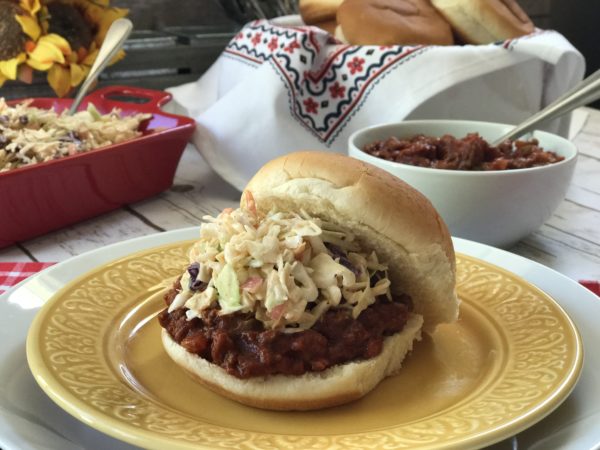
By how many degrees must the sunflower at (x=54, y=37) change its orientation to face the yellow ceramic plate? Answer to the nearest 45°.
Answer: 0° — it already faces it

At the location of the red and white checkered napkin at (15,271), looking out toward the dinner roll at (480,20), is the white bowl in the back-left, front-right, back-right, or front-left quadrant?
front-right

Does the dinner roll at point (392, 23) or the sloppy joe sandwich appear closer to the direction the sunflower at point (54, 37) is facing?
the sloppy joe sandwich

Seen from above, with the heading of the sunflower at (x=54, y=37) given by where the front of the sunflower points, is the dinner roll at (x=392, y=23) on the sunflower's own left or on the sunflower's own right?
on the sunflower's own left

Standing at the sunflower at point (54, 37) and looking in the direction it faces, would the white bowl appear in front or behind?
in front

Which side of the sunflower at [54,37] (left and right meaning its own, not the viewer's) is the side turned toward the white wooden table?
front

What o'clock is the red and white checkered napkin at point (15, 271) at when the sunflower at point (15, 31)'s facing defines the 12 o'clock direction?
The red and white checkered napkin is roughly at 12 o'clock from the sunflower.

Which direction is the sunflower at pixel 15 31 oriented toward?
toward the camera

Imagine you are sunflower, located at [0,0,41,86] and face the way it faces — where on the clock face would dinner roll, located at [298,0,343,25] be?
The dinner roll is roughly at 9 o'clock from the sunflower.

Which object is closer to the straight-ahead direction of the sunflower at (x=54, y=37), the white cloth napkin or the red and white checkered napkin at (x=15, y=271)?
the red and white checkered napkin

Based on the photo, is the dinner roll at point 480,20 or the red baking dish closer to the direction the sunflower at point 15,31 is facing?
the red baking dish

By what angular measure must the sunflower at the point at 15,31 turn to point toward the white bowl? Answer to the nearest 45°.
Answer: approximately 45° to its left

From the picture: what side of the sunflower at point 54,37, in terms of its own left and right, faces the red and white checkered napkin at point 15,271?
front

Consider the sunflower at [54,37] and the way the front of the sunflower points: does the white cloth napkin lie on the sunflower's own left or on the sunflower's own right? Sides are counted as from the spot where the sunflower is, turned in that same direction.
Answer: on the sunflower's own left
